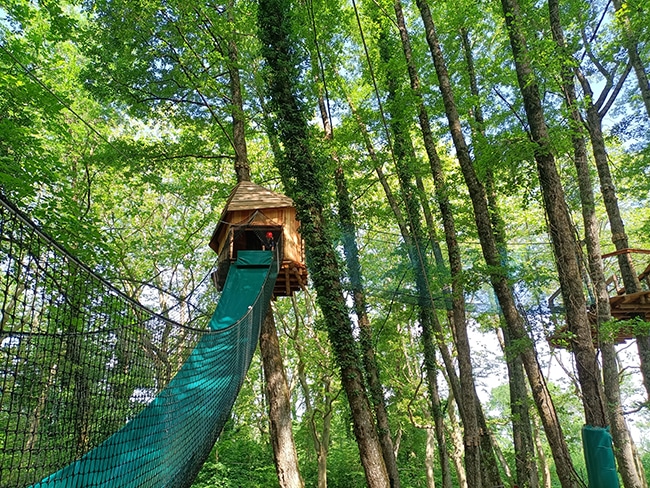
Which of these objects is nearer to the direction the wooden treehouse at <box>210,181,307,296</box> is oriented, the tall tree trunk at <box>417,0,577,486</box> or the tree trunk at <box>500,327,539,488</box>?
the tall tree trunk

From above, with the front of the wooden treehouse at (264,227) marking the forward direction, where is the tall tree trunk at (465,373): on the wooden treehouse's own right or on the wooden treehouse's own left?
on the wooden treehouse's own left

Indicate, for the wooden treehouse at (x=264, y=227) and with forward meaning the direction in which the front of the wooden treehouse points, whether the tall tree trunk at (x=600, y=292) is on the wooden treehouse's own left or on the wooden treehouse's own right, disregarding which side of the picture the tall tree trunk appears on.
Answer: on the wooden treehouse's own left

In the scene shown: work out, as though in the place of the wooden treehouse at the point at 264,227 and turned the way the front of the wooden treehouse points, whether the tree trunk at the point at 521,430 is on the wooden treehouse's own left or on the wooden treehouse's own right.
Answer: on the wooden treehouse's own left

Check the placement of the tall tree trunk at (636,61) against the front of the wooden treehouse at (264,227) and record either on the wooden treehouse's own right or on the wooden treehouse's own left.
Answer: on the wooden treehouse's own left

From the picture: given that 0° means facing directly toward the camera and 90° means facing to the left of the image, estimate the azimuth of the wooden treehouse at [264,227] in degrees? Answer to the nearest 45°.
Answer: approximately 0°

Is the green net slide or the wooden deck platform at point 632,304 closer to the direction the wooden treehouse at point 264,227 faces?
the green net slide

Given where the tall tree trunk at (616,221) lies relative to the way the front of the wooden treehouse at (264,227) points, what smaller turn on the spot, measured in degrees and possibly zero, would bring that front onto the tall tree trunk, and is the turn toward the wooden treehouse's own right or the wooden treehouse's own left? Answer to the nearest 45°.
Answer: approximately 90° to the wooden treehouse's own left

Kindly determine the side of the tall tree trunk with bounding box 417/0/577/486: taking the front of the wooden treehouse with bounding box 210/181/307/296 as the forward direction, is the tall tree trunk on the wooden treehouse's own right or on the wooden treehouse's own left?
on the wooden treehouse's own left
